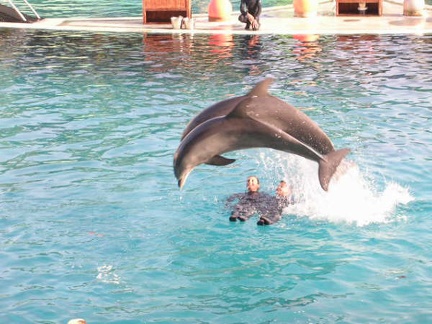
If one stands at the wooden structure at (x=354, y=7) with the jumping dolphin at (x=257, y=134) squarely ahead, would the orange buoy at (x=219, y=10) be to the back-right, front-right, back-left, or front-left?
front-right

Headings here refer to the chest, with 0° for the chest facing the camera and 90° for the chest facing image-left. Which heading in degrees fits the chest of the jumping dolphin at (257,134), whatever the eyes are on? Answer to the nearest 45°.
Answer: approximately 90°

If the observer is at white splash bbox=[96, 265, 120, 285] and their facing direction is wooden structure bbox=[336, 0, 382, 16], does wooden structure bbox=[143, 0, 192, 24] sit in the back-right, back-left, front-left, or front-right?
front-left

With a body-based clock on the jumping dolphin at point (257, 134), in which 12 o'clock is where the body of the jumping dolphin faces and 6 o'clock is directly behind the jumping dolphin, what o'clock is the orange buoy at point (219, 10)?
The orange buoy is roughly at 3 o'clock from the jumping dolphin.

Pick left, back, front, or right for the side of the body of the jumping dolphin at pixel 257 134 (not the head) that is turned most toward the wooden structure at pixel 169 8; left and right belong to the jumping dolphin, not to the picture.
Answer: right

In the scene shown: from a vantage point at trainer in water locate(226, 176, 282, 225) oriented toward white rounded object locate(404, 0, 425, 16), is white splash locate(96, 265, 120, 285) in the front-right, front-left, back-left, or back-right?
back-left

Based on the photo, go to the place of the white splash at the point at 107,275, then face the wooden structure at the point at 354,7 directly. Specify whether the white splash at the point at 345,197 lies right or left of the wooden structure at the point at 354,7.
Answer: right
